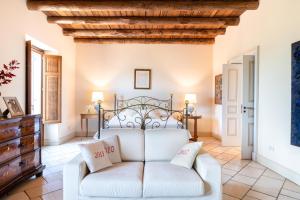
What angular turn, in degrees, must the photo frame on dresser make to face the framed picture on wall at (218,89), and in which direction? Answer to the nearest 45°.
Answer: approximately 45° to its left

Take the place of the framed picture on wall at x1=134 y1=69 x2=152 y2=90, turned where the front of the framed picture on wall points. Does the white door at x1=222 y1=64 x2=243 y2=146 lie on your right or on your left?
on your left

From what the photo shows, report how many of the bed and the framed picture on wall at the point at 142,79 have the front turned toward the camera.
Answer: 2

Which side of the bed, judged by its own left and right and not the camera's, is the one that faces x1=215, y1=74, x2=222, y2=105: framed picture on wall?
left

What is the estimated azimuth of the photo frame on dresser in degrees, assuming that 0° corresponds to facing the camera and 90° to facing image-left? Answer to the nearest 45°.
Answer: approximately 315°

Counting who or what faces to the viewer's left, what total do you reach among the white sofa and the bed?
0

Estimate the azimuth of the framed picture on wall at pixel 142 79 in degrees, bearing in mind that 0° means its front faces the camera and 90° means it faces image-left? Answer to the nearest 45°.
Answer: approximately 0°

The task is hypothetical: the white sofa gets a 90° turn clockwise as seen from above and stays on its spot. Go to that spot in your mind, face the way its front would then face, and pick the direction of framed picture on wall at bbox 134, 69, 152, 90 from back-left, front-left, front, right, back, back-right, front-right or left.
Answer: right

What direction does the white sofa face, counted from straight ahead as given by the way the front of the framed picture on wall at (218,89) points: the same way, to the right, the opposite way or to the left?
to the left

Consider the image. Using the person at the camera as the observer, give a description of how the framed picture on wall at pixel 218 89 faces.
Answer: facing to the left of the viewer

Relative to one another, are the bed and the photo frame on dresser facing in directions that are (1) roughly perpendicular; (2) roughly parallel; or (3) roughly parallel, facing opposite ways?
roughly perpendicular

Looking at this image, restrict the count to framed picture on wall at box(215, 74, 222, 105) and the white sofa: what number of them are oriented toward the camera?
1
